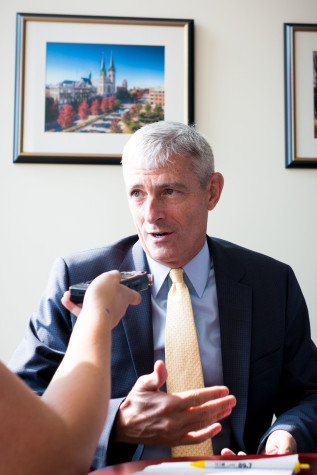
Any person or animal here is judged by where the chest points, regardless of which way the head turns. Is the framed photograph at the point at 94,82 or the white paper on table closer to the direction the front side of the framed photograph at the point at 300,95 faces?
the white paper on table

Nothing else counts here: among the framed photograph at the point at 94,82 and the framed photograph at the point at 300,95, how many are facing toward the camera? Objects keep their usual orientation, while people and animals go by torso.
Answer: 2

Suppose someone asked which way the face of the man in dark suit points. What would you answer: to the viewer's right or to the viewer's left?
to the viewer's left

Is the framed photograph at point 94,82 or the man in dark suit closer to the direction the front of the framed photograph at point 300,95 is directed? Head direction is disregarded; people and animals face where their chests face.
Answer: the man in dark suit

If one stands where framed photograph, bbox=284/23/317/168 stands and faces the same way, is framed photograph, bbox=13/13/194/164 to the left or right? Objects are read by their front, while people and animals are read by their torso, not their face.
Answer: on its right

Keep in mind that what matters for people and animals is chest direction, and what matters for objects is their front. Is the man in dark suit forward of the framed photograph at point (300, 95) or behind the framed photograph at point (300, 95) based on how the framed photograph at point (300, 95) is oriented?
forward

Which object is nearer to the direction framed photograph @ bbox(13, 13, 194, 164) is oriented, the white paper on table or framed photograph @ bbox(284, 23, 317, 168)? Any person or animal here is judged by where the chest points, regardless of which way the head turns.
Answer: the white paper on table

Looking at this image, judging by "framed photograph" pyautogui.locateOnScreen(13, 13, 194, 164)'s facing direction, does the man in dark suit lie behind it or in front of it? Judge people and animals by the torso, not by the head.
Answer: in front

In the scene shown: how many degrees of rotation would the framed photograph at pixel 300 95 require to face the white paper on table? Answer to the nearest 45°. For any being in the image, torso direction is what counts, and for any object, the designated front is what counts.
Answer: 0° — it already faces it

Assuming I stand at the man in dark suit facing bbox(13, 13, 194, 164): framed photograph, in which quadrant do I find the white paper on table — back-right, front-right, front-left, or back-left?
back-left

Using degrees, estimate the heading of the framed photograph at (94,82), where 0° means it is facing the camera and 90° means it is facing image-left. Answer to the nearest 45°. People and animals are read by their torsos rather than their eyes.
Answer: approximately 0°
